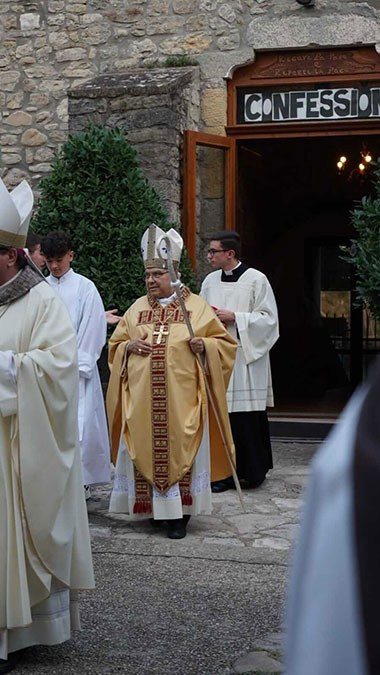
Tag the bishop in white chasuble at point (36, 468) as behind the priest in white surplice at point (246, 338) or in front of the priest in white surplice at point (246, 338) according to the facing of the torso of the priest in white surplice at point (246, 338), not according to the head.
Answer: in front

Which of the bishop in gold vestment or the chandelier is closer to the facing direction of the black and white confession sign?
the bishop in gold vestment

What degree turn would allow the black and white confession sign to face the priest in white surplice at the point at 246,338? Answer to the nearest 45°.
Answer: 0° — it already faces them

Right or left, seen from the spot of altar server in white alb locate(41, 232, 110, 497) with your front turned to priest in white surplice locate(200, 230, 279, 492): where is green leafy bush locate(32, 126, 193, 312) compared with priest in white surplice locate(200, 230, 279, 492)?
left

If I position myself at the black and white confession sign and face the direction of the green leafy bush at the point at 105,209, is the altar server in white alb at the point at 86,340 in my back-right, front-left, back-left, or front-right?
front-left

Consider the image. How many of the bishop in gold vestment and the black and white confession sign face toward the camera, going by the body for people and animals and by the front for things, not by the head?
2

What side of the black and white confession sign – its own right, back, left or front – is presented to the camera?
front

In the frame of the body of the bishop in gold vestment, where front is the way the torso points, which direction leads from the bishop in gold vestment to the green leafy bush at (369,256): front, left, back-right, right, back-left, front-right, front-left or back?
back-left

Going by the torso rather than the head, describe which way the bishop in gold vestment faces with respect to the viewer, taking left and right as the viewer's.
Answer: facing the viewer

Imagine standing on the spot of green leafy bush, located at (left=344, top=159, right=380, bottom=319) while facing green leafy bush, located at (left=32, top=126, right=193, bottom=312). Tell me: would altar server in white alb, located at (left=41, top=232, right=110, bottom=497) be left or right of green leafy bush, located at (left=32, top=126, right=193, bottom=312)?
left

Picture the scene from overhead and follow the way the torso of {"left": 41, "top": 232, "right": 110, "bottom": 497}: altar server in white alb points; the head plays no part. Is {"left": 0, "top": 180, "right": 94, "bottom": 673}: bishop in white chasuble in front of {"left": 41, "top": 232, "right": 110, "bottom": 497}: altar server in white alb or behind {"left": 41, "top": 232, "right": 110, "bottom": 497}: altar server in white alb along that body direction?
in front

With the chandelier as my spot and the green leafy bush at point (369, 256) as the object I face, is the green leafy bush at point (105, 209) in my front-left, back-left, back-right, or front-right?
front-right

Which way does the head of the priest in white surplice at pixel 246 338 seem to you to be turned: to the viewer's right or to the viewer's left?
to the viewer's left

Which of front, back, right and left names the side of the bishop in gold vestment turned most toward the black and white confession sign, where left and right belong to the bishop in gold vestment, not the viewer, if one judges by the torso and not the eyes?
back

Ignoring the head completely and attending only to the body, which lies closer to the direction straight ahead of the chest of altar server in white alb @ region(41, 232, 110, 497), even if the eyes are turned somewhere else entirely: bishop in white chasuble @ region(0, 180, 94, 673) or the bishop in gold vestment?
the bishop in white chasuble
